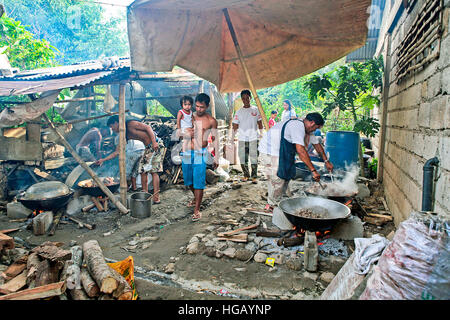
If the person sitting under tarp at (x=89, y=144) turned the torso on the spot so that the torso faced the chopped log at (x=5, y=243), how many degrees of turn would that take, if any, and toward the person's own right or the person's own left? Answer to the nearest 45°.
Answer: approximately 90° to the person's own right

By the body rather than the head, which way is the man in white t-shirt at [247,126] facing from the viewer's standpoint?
toward the camera

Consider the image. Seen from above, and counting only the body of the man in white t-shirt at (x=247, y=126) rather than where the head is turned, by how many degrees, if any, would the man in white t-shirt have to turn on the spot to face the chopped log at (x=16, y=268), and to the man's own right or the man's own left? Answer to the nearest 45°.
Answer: approximately 45° to the man's own right

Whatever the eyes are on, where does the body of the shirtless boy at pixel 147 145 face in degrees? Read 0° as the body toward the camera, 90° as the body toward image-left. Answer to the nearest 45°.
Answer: approximately 90°

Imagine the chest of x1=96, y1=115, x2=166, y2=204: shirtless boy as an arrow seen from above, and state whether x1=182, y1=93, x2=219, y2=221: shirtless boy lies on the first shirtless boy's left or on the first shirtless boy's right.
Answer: on the first shirtless boy's left

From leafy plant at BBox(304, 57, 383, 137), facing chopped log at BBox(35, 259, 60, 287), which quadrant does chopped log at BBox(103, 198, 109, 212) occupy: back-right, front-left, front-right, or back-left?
front-right

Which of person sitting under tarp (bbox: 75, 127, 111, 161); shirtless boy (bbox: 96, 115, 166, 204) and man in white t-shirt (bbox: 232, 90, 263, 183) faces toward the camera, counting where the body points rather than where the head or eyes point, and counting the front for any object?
the man in white t-shirt

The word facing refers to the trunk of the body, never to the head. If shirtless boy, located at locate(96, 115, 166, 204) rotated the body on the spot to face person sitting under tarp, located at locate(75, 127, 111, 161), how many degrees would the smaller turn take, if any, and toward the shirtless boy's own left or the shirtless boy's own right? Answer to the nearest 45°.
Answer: approximately 45° to the shirtless boy's own right

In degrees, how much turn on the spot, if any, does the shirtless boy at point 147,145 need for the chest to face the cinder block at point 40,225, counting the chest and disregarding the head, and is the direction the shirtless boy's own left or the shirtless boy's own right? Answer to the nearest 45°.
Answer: approximately 45° to the shirtless boy's own left

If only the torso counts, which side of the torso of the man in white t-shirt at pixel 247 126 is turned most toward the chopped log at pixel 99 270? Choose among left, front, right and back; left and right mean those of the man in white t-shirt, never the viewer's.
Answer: front

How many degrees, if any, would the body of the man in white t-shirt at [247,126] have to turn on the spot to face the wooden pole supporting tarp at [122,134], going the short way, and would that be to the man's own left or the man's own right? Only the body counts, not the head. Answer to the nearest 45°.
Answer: approximately 45° to the man's own right
